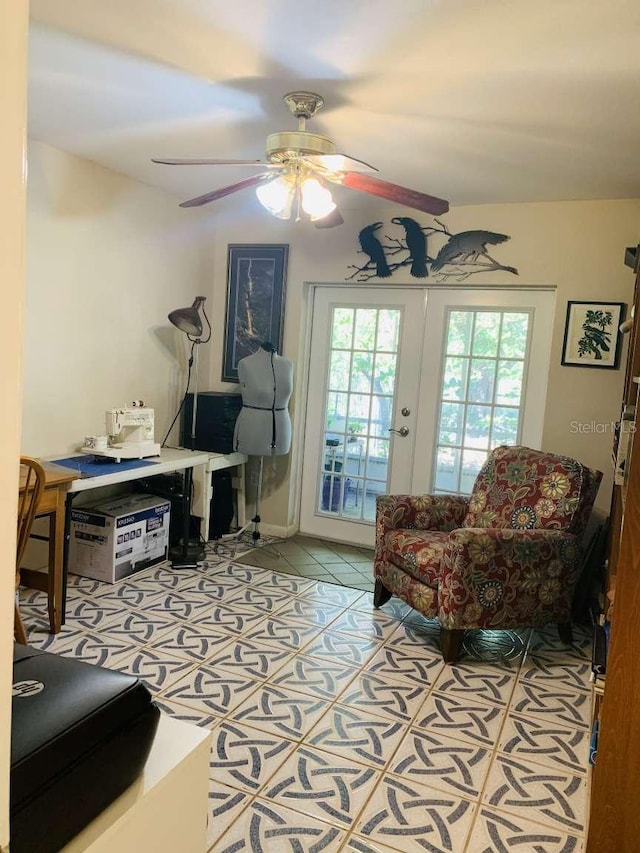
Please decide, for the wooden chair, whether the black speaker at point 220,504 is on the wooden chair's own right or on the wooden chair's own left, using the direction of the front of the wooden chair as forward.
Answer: on the wooden chair's own right

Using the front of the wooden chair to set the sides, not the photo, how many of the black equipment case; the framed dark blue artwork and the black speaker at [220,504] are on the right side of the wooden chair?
3

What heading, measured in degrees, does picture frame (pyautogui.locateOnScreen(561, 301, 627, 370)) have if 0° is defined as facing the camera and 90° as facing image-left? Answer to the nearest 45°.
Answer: approximately 0°

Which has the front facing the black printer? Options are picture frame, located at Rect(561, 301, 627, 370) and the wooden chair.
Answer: the picture frame

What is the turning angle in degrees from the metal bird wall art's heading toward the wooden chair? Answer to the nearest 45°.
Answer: approximately 45° to its right

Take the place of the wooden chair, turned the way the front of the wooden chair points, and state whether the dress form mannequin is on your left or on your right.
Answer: on your right

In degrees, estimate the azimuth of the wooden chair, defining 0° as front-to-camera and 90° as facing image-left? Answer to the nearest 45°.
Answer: approximately 135°

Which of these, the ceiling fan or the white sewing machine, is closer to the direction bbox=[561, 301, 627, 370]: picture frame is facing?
the ceiling fan

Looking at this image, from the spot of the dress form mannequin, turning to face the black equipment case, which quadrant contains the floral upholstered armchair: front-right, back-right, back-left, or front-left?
back-left

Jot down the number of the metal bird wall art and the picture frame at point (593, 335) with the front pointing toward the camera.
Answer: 2

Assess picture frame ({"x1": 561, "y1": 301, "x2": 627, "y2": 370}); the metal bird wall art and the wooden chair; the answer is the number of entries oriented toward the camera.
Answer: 2
